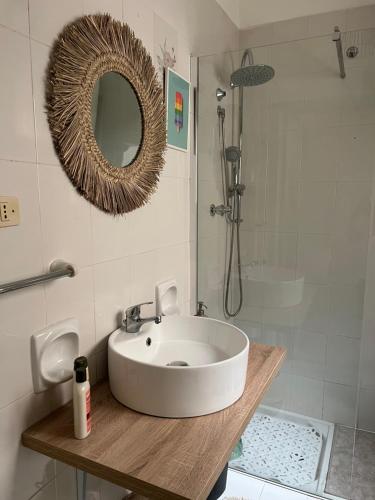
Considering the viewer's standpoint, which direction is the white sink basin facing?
facing the viewer and to the right of the viewer

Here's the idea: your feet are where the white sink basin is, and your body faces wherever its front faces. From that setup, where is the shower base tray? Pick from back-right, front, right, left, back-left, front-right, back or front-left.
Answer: left

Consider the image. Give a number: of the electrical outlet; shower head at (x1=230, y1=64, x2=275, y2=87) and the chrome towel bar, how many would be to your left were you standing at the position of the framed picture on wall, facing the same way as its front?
1

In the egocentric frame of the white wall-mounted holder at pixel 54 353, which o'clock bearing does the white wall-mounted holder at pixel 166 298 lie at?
the white wall-mounted holder at pixel 166 298 is roughly at 9 o'clock from the white wall-mounted holder at pixel 54 353.

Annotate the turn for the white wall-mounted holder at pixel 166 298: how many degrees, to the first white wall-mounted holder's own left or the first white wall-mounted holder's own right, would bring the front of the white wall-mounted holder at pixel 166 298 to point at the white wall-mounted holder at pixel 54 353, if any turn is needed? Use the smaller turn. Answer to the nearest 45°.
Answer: approximately 90° to the first white wall-mounted holder's own right

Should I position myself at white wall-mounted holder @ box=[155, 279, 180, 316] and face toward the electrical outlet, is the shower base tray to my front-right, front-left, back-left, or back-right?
back-left

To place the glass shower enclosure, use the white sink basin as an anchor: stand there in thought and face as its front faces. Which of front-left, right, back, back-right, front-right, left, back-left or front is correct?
left

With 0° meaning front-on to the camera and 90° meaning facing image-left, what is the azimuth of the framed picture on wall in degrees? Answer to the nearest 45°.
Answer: approximately 315°

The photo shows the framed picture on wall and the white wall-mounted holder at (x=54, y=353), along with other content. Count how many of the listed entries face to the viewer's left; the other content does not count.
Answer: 0
